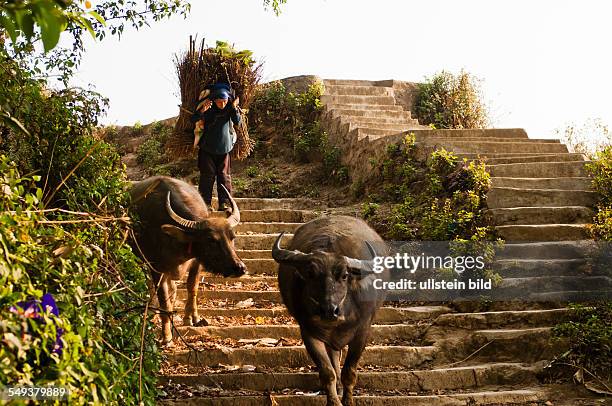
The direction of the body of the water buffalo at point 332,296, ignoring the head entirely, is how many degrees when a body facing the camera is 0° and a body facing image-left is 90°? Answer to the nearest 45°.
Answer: approximately 0°

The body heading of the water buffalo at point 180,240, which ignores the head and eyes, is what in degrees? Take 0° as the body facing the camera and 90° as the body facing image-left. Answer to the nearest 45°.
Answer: approximately 315°

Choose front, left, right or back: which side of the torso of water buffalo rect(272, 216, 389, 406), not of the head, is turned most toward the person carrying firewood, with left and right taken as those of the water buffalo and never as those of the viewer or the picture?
back

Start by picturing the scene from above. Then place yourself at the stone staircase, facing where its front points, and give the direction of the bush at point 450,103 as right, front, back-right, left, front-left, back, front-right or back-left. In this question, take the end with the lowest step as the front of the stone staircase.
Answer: back
